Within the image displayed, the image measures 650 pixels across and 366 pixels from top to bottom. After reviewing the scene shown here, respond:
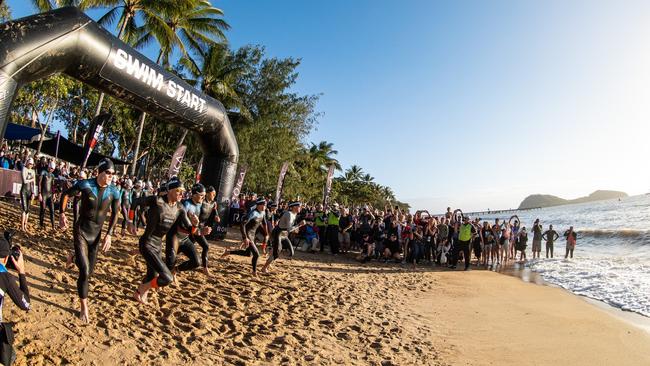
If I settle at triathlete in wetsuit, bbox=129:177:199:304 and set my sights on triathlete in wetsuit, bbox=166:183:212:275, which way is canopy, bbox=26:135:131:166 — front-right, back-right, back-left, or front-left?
front-left

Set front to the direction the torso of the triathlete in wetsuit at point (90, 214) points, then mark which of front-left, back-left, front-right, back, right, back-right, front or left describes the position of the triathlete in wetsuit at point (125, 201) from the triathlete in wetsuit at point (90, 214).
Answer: back-left

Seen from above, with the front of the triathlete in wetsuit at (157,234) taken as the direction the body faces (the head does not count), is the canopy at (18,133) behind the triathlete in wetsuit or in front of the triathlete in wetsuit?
behind

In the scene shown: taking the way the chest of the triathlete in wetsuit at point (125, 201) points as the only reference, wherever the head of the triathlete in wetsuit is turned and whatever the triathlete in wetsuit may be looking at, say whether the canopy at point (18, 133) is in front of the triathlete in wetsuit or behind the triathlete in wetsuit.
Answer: behind

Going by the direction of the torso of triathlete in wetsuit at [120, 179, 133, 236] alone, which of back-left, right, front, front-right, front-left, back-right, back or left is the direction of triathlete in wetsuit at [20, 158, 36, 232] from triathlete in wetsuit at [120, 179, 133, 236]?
back-right

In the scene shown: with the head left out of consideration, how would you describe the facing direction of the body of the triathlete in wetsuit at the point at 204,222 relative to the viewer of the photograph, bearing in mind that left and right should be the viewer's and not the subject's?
facing the viewer and to the right of the viewer

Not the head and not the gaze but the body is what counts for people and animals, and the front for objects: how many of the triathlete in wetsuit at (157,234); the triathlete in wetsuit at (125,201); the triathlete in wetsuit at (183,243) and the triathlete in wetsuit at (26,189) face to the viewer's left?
0

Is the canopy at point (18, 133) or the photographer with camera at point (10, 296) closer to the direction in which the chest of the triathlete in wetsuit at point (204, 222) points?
the photographer with camera

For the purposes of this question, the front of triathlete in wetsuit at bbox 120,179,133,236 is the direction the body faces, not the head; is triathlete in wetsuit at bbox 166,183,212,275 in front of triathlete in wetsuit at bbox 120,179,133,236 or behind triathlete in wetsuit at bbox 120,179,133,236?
in front

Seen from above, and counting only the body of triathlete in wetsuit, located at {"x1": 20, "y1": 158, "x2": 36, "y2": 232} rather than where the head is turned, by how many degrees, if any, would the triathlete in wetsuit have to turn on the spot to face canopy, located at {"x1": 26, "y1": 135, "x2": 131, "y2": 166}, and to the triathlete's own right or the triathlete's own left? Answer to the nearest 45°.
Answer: approximately 135° to the triathlete's own left

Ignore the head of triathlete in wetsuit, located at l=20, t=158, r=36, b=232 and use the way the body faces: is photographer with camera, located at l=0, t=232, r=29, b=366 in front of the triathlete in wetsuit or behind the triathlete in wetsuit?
in front

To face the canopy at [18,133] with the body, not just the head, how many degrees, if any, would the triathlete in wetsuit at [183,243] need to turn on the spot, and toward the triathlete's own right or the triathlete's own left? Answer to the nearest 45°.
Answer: approximately 180°

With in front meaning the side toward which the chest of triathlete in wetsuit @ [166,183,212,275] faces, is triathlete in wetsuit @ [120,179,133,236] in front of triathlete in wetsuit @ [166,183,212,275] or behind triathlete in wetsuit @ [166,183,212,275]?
behind

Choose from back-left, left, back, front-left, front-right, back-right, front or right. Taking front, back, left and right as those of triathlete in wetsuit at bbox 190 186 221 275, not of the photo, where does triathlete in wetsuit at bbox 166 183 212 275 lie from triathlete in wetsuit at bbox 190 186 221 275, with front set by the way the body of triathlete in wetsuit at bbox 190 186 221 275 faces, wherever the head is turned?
front-right

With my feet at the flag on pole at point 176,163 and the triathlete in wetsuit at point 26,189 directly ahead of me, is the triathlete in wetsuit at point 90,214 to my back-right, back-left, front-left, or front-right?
front-left

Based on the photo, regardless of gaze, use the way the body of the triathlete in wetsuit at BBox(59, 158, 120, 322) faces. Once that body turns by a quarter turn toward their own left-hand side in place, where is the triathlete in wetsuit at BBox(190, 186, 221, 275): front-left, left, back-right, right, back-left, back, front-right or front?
front
